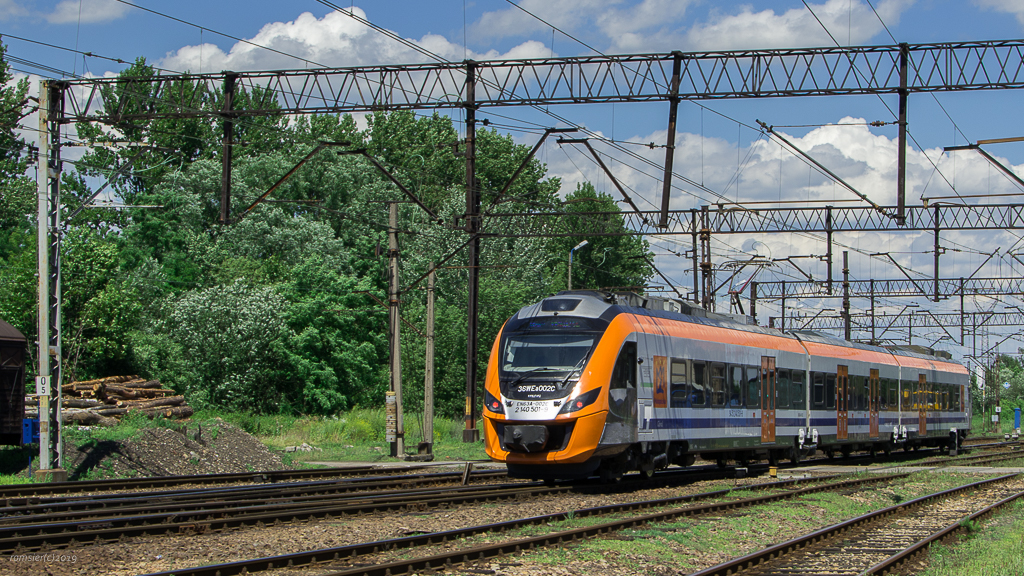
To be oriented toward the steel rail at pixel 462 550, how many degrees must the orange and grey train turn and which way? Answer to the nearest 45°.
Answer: approximately 45° to its left

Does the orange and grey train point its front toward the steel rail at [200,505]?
yes

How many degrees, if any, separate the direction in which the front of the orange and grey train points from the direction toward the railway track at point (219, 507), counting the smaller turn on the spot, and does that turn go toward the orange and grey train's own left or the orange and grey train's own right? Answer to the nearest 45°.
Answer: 0° — it already faces it

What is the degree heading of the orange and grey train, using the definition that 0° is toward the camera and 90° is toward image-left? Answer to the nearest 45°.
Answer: approximately 45°

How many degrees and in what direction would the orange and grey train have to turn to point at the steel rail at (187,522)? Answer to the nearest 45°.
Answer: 0° — it already faces it

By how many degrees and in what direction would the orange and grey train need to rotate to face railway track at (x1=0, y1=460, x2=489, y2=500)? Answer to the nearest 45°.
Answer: approximately 45° to its right
